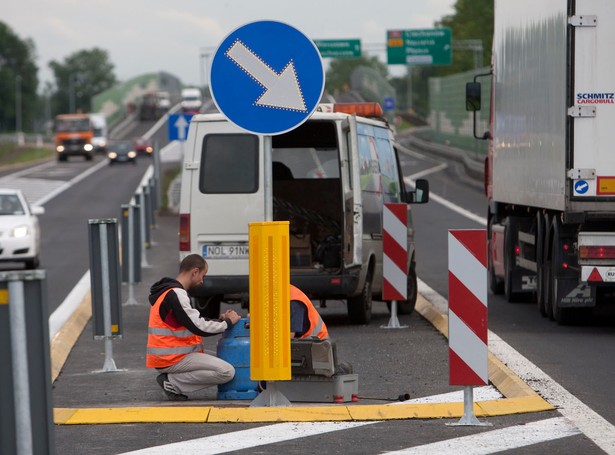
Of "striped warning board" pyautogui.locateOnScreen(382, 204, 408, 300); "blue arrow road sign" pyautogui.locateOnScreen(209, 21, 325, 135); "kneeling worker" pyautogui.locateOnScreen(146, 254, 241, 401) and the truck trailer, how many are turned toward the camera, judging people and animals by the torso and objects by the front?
2

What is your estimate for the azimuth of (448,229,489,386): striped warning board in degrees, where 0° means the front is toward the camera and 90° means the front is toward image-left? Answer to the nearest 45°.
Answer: approximately 0°

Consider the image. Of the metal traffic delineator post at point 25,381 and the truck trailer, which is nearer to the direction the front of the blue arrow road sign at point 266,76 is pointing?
the metal traffic delineator post

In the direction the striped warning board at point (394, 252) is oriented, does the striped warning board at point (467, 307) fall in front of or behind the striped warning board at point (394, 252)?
in front

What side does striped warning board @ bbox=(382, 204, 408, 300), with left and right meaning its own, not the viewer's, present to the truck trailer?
left

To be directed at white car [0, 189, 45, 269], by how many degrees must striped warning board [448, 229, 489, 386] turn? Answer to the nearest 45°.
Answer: approximately 135° to its right

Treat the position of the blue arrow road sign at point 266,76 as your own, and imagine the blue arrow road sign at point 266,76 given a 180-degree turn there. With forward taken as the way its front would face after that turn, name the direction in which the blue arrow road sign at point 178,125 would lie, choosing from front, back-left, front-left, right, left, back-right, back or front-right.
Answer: front

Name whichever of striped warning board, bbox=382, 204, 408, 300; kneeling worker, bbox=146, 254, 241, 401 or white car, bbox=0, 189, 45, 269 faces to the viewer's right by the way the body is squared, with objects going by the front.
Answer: the kneeling worker

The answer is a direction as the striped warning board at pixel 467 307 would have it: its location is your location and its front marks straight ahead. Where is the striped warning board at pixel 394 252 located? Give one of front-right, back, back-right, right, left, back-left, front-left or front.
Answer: back

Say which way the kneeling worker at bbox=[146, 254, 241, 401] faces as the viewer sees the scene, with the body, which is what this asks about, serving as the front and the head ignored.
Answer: to the viewer's right

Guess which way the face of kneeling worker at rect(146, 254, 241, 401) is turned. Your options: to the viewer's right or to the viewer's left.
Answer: to the viewer's right
